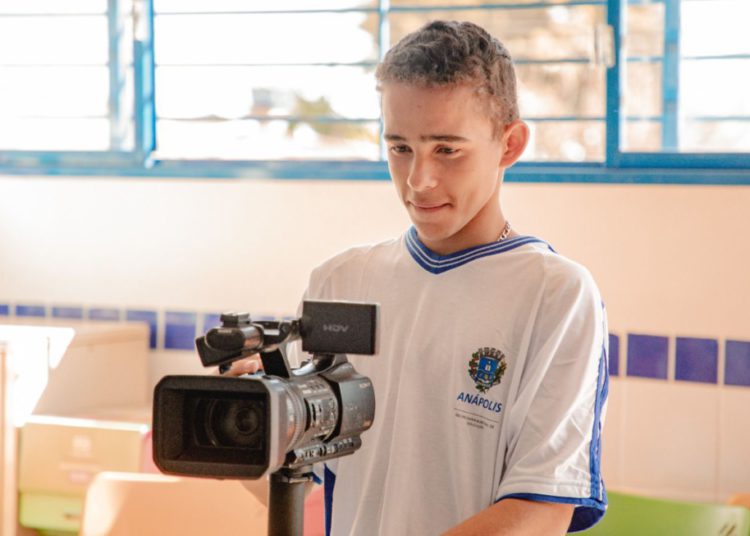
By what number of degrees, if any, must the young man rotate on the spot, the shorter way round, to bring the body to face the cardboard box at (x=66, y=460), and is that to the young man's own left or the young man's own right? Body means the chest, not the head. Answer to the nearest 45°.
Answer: approximately 90° to the young man's own right

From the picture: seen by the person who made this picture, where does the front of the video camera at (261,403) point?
facing the viewer and to the left of the viewer

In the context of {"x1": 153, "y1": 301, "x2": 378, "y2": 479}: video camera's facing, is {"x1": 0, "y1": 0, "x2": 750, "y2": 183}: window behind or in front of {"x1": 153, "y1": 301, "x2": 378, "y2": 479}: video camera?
behind

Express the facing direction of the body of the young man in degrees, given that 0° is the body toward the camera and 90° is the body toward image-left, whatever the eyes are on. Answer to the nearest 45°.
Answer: approximately 45°

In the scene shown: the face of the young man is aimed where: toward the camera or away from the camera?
toward the camera

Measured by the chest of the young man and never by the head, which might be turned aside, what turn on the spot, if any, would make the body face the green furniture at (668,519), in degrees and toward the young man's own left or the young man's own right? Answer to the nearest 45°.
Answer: approximately 180°
